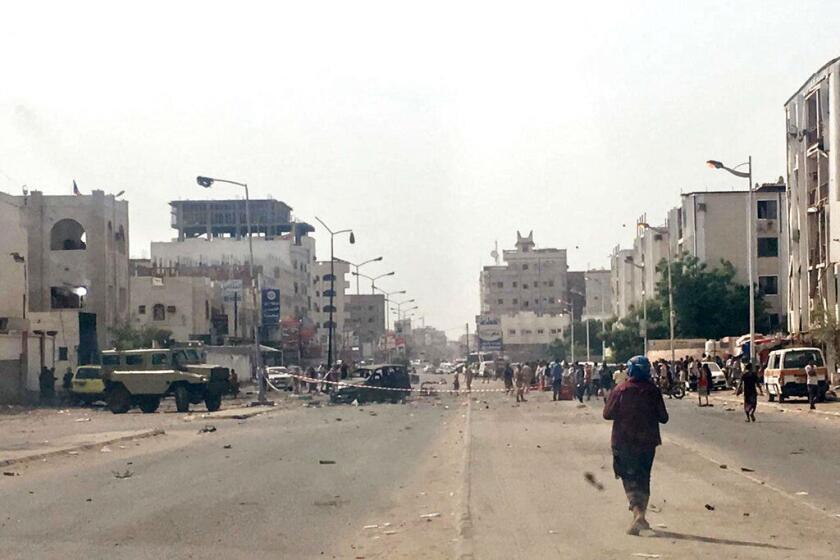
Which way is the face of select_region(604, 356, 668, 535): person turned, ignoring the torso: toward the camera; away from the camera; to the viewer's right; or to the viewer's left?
away from the camera

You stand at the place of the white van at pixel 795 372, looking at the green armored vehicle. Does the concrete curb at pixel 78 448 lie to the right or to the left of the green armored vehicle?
left

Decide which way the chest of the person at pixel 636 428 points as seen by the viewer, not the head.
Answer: away from the camera

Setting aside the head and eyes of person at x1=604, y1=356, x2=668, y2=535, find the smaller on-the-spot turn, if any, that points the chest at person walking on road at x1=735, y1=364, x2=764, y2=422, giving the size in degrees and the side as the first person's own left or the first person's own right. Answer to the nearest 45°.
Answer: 0° — they already face them

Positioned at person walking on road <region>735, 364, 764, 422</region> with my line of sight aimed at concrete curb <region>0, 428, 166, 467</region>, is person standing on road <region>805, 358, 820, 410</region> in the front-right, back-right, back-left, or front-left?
back-right
